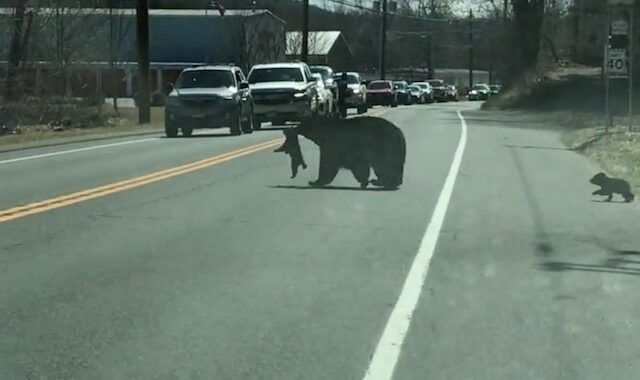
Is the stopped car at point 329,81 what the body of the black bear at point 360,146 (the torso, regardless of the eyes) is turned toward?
no

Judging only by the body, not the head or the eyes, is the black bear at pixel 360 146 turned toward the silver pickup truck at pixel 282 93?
no

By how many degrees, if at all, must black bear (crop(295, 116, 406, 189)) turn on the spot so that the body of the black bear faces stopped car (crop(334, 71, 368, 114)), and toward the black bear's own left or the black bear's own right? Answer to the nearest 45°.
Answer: approximately 90° to the black bear's own right

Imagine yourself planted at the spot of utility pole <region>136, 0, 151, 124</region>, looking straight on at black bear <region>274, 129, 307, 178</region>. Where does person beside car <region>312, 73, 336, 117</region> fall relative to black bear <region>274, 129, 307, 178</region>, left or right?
left

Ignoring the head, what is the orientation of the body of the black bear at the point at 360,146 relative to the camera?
to the viewer's left

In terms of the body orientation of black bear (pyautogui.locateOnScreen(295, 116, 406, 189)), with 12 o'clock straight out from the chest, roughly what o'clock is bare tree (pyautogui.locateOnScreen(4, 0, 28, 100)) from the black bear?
The bare tree is roughly at 2 o'clock from the black bear.

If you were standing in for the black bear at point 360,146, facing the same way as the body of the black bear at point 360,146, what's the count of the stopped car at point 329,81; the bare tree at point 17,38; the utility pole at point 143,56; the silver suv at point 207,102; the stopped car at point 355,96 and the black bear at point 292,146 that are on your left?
0

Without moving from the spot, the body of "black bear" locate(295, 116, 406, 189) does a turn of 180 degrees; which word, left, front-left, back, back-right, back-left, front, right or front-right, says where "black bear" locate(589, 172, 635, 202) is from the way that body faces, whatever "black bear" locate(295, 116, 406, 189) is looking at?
front

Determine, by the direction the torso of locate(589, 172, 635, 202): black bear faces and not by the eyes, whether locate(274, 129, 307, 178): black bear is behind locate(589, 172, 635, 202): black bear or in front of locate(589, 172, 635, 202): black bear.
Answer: in front

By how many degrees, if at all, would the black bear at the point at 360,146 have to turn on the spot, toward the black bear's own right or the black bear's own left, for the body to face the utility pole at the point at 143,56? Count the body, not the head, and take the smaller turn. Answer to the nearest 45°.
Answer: approximately 90° to the black bear's own right

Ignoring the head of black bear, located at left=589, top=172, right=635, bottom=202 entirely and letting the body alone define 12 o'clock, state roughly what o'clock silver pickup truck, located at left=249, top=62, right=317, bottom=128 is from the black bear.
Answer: The silver pickup truck is roughly at 2 o'clock from the black bear.

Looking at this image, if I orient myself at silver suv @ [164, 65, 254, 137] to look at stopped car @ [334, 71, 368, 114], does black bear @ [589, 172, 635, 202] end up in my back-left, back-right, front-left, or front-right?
back-right

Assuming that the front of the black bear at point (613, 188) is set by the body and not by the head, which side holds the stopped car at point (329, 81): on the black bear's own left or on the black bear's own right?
on the black bear's own right

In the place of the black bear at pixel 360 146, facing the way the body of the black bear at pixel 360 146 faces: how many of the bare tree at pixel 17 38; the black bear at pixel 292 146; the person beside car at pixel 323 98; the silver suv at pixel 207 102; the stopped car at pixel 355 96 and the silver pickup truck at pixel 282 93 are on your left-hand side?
0

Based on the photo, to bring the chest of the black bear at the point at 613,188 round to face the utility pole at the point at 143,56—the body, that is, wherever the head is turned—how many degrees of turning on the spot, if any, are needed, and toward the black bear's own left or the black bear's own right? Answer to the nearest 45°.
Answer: approximately 45° to the black bear's own right

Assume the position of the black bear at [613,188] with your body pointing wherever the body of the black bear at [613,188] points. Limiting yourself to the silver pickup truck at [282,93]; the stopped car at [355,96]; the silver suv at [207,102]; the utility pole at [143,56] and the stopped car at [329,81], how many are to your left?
0

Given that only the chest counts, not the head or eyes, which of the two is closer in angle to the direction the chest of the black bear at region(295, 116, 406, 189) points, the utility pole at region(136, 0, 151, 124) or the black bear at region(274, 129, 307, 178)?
the black bear

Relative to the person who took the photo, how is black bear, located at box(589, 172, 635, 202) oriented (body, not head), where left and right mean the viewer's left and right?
facing to the left of the viewer
